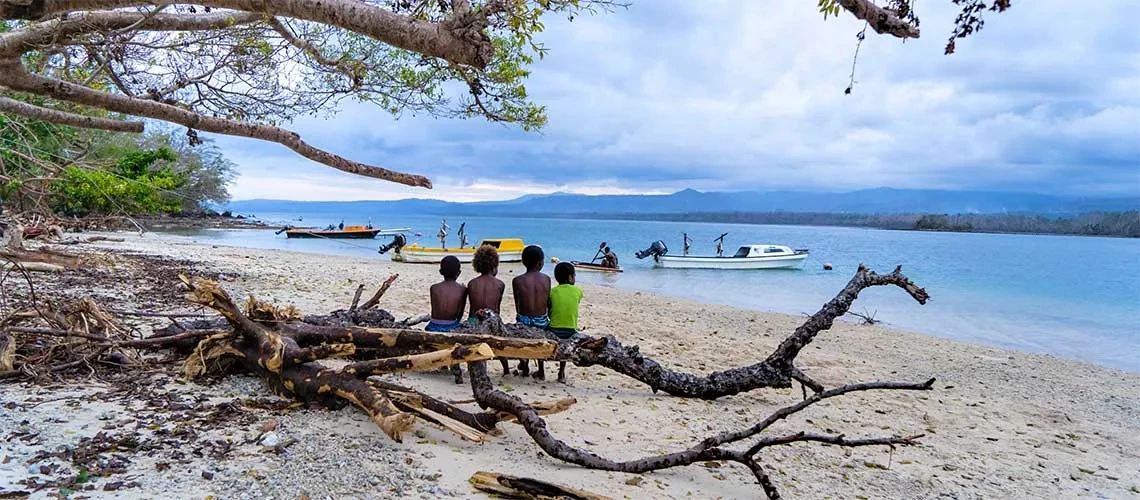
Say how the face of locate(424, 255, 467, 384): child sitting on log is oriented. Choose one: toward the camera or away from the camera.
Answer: away from the camera

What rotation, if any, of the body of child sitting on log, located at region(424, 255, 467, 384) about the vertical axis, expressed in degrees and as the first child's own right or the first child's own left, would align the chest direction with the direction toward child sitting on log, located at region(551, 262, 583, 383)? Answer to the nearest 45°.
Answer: approximately 90° to the first child's own right

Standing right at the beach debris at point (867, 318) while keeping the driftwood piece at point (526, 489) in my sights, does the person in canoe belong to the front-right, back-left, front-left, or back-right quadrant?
back-right

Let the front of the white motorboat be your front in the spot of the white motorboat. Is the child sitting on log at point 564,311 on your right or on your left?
on your right

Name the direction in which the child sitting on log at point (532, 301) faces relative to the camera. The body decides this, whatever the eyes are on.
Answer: away from the camera

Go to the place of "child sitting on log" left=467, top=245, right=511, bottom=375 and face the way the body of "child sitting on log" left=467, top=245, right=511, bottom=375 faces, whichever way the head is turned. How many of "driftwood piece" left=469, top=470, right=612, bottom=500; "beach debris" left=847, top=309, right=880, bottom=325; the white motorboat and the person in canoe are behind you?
1

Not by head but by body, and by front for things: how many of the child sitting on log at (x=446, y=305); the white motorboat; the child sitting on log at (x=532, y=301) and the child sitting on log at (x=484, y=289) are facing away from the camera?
3

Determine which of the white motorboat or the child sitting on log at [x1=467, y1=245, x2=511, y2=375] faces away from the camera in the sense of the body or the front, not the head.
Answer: the child sitting on log

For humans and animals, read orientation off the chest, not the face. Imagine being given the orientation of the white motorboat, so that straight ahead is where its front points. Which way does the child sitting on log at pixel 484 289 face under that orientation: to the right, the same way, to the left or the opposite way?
to the left

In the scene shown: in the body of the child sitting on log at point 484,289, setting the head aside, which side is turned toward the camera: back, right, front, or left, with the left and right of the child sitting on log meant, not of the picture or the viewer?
back

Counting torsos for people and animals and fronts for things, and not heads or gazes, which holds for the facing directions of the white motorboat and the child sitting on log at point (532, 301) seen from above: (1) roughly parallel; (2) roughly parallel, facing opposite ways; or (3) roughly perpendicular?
roughly perpendicular

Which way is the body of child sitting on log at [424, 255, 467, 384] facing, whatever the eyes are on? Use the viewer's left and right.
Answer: facing away from the viewer

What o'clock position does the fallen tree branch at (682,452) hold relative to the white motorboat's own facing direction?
The fallen tree branch is roughly at 3 o'clock from the white motorboat.

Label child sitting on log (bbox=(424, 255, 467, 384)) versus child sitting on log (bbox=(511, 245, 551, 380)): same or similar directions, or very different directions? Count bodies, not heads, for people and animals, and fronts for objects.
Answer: same or similar directions

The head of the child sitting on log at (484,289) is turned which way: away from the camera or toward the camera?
away from the camera

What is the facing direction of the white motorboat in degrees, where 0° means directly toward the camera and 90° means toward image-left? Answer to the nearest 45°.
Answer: approximately 270°
